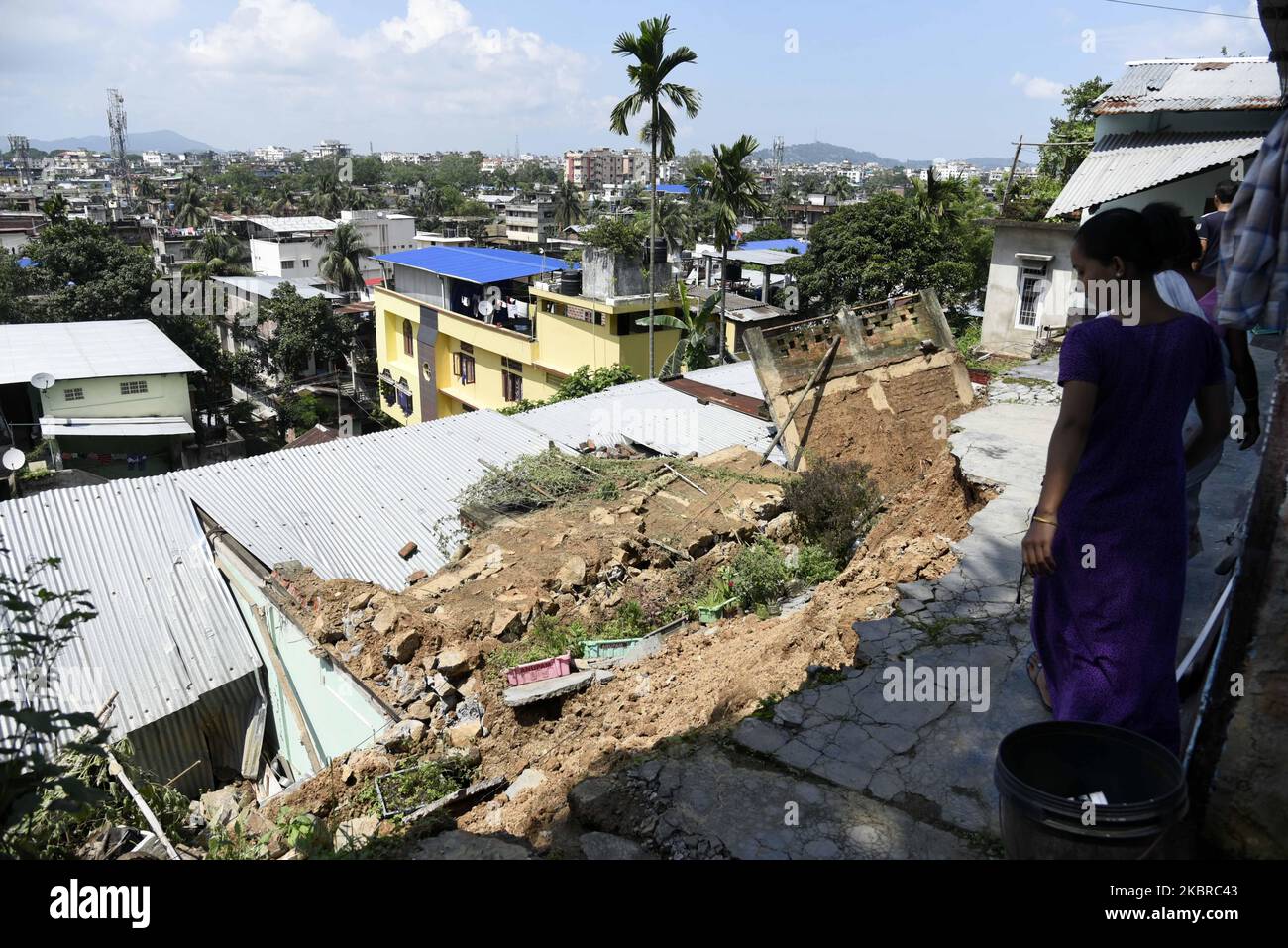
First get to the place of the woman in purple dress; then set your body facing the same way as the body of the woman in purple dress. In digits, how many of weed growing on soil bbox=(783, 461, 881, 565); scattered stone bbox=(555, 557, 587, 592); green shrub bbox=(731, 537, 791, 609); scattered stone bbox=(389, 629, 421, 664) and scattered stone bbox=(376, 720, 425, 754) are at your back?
0

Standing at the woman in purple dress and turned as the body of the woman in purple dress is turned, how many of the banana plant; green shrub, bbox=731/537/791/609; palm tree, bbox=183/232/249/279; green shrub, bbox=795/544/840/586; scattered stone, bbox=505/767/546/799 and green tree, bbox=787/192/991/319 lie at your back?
0

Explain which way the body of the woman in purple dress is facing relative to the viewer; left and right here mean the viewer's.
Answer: facing away from the viewer and to the left of the viewer

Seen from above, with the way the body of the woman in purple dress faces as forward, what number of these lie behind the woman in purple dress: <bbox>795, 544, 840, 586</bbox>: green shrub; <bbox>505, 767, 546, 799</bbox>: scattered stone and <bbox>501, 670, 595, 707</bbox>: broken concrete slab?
0

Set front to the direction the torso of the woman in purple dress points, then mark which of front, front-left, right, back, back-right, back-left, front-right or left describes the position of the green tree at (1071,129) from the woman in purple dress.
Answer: front-right

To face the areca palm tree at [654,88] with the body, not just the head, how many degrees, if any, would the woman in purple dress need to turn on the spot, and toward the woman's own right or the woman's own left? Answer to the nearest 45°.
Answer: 0° — they already face it

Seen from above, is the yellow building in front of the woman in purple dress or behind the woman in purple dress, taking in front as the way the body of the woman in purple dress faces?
in front

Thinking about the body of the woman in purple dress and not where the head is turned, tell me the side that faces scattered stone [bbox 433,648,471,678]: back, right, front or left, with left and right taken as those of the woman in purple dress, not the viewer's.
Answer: left

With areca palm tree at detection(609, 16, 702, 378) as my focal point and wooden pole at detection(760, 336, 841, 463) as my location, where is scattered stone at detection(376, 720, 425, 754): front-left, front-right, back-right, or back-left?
back-left

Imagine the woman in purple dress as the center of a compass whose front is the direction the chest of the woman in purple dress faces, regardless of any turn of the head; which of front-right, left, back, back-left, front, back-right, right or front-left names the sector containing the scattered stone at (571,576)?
front

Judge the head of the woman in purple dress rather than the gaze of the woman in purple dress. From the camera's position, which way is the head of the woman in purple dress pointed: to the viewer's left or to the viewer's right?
to the viewer's left
